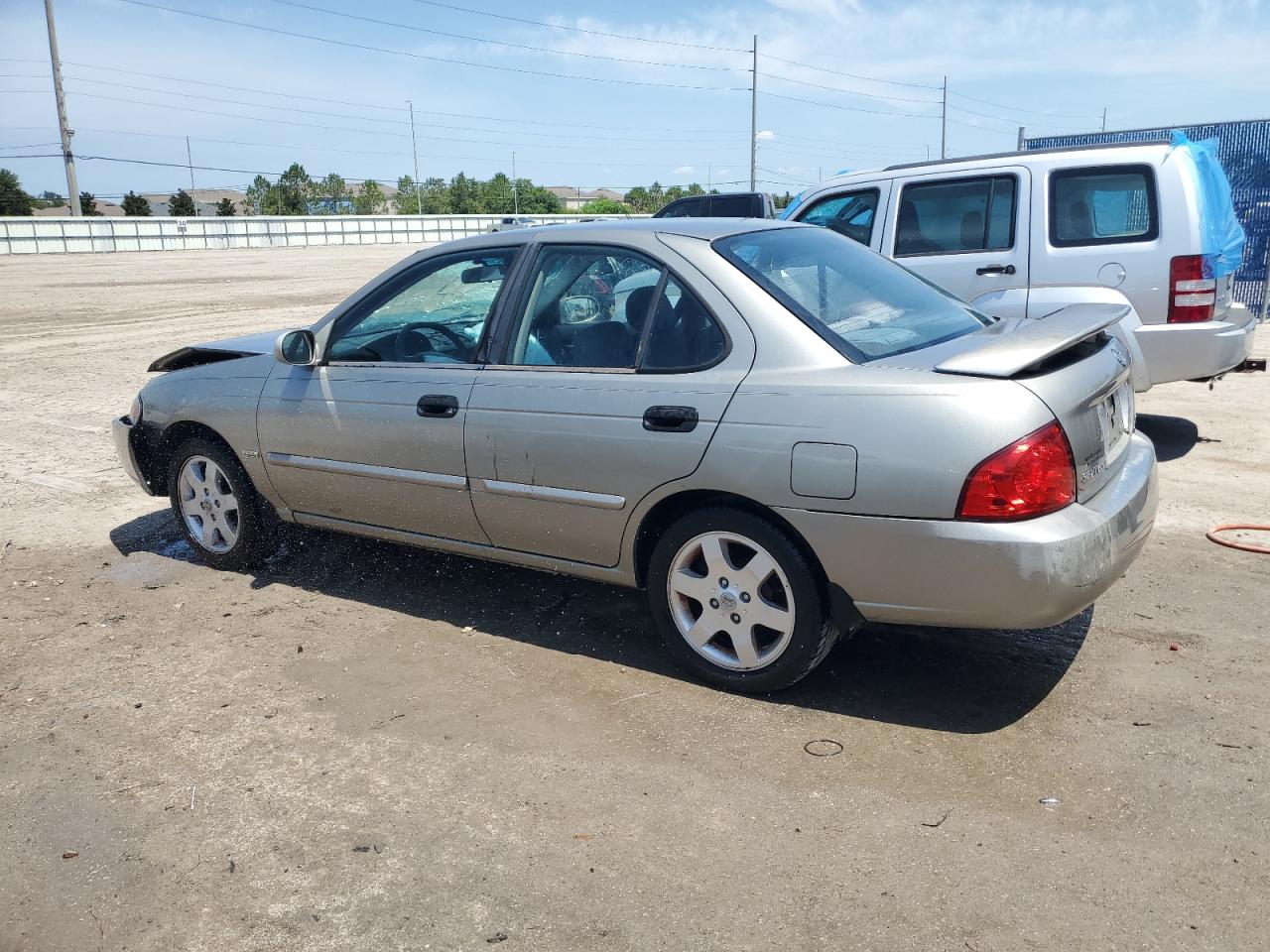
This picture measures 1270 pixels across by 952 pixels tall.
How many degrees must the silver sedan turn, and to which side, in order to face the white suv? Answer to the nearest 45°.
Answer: approximately 90° to its right

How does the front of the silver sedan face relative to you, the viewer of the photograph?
facing away from the viewer and to the left of the viewer

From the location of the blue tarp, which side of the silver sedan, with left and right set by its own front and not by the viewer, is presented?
right

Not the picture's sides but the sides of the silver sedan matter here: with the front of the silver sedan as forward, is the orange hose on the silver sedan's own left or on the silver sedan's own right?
on the silver sedan's own right
